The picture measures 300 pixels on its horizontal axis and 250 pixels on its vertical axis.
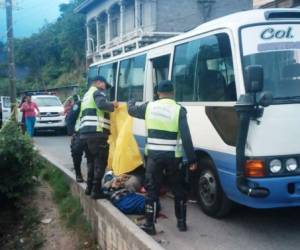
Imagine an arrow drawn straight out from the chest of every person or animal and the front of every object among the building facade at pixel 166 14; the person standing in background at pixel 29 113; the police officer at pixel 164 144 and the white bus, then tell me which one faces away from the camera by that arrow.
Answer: the police officer

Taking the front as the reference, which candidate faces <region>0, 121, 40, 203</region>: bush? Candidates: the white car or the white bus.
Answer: the white car

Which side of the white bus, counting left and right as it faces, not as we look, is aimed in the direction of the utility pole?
back

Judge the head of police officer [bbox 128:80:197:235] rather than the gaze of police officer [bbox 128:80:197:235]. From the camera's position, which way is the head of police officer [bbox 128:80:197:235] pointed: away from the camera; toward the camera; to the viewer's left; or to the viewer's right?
away from the camera

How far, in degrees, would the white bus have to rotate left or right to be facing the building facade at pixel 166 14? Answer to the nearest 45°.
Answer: approximately 135° to its left

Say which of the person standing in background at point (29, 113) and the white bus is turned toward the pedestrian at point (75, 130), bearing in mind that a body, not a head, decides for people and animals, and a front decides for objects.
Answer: the person standing in background

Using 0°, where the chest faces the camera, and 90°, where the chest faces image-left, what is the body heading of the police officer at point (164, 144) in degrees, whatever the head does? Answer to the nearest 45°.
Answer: approximately 180°
